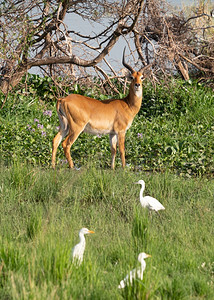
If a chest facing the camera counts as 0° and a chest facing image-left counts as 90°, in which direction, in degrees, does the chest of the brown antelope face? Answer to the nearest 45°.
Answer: approximately 270°
